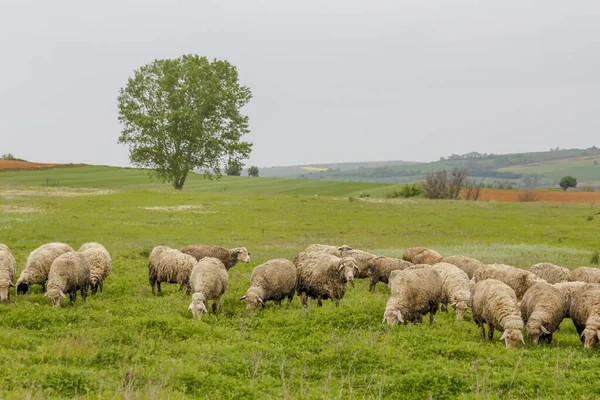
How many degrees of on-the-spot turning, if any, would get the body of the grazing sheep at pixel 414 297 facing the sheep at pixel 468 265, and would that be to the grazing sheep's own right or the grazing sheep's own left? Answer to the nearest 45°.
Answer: approximately 135° to the grazing sheep's own right

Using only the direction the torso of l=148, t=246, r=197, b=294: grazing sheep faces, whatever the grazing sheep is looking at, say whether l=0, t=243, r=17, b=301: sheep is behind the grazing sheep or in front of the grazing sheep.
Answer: behind

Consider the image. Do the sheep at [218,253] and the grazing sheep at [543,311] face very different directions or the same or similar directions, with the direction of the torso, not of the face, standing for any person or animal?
very different directions

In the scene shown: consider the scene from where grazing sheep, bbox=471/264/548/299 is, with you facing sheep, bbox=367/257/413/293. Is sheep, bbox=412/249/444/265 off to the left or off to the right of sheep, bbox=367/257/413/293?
right

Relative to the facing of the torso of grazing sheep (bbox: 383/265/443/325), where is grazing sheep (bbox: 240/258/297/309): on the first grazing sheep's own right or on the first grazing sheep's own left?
on the first grazing sheep's own right

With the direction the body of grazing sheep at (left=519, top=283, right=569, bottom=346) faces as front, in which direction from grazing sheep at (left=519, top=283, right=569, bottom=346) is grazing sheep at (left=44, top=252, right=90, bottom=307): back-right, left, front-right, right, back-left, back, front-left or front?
front-right

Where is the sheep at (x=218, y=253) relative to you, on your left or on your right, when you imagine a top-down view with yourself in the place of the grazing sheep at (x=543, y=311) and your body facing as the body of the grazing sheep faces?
on your right

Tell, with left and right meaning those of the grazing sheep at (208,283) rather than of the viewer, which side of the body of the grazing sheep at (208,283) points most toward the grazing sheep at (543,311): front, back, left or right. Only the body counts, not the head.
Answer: left

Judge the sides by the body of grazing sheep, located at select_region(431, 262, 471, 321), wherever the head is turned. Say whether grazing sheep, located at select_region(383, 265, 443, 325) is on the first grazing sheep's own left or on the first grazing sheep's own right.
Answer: on the first grazing sheep's own right

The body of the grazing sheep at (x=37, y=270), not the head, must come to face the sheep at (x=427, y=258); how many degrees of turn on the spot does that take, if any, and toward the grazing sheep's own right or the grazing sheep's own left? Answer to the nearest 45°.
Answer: approximately 135° to the grazing sheep's own left

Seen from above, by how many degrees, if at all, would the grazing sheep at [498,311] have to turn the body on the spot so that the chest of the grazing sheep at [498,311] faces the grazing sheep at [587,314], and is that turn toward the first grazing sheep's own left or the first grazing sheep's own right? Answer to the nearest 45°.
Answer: approximately 45° to the first grazing sheep's own left

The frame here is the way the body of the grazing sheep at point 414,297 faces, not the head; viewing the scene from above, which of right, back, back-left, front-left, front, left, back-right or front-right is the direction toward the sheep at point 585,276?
back

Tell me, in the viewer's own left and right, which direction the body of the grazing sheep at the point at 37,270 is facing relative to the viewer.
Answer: facing the viewer and to the left of the viewer
